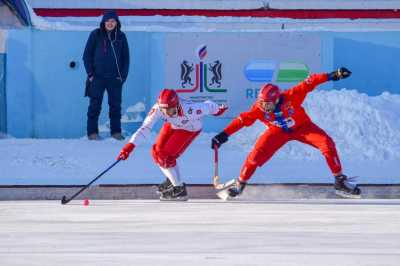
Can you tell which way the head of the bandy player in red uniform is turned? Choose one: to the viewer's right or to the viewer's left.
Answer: to the viewer's left

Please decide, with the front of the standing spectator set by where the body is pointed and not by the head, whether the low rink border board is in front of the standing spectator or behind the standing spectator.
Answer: in front

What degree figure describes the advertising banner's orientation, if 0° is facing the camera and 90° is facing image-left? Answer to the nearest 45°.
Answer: approximately 0°

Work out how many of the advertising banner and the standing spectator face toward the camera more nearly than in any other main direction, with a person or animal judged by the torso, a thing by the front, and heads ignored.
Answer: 2

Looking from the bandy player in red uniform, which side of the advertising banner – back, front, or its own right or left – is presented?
front

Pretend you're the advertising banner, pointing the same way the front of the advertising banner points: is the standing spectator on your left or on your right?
on your right

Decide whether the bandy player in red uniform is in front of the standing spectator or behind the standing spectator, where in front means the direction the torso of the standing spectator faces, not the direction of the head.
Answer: in front
